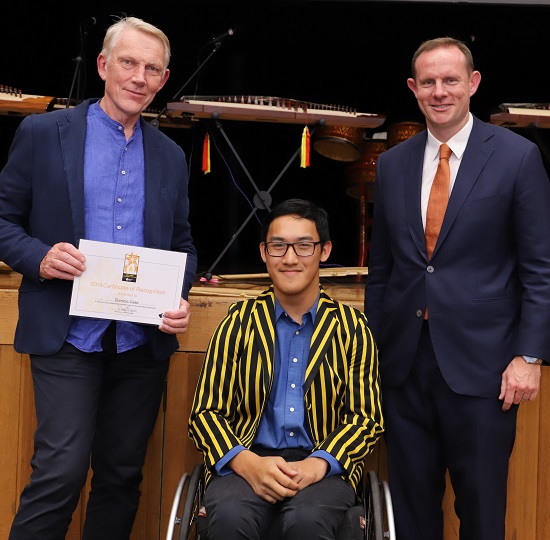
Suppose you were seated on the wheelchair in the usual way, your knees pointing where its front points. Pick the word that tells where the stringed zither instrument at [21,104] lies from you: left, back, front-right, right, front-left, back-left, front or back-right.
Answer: back-right

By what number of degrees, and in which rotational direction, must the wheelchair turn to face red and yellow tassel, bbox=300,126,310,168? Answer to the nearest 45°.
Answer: approximately 180°

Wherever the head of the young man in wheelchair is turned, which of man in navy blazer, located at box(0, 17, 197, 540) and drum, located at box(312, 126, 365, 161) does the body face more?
the man in navy blazer

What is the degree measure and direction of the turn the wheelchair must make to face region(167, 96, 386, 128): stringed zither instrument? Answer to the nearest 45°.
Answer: approximately 180°

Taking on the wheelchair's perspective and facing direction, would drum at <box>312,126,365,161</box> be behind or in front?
behind

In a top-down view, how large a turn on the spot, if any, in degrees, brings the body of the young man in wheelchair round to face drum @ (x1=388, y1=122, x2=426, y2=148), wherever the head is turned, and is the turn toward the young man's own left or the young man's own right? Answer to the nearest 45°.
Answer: approximately 180°

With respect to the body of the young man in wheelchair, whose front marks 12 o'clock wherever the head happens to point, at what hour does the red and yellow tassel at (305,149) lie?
The red and yellow tassel is roughly at 6 o'clock from the young man in wheelchair.

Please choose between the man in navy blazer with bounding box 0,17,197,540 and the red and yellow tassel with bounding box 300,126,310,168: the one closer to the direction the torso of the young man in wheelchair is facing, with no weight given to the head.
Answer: the man in navy blazer

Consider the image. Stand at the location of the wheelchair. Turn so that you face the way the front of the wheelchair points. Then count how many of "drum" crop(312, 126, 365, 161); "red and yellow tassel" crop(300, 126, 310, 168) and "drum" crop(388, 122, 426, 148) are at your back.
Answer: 3

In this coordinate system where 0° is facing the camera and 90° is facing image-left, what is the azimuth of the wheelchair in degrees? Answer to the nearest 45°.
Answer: approximately 0°
